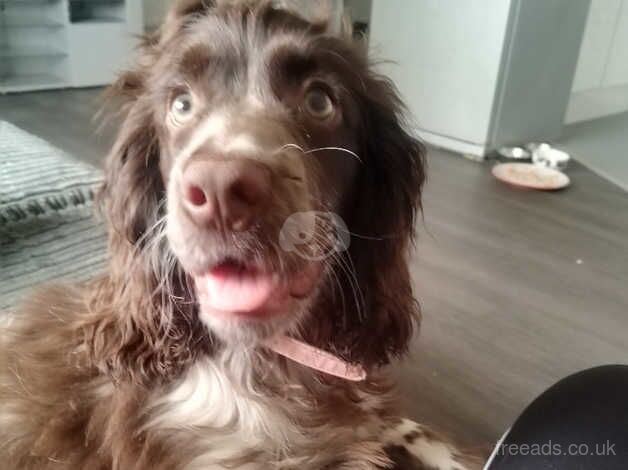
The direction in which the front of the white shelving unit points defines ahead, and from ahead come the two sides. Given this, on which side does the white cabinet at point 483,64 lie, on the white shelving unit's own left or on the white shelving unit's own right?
on the white shelving unit's own left

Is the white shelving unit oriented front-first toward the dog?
yes

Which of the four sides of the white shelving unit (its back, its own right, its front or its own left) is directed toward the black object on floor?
front

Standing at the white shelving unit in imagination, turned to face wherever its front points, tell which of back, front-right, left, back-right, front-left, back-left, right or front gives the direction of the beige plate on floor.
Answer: front-left

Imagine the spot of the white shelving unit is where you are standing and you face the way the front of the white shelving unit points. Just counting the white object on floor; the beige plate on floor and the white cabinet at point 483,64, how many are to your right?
0

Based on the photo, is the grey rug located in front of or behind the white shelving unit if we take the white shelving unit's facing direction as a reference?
in front

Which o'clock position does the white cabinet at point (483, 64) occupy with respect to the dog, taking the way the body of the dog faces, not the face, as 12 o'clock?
The white cabinet is roughly at 7 o'clock from the dog.

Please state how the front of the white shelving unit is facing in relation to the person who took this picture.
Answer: facing the viewer

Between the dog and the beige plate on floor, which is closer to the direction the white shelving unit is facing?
the dog

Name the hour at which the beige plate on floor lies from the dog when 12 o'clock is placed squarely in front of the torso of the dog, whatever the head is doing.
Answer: The beige plate on floor is roughly at 7 o'clock from the dog.

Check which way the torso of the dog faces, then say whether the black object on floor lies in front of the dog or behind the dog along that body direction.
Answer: in front

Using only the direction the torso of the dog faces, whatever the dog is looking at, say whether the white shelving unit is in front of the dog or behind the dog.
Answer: behind

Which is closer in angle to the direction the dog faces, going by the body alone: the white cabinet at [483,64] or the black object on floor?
the black object on floor

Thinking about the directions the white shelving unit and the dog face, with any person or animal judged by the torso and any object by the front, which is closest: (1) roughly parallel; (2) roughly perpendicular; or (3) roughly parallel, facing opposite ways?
roughly parallel

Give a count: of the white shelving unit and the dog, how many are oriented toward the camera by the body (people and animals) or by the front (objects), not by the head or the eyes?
2

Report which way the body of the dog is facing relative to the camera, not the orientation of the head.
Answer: toward the camera
